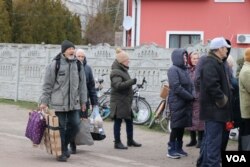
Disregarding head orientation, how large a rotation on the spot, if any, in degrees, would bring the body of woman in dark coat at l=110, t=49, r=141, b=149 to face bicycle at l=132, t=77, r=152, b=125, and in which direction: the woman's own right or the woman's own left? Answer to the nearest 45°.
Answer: approximately 90° to the woman's own left

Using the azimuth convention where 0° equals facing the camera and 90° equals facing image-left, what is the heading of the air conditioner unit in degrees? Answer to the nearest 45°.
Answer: approximately 0°

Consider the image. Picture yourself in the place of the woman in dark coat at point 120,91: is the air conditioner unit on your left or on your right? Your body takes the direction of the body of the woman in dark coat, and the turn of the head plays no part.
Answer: on your left

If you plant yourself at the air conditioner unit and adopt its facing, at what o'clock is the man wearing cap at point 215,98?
The man wearing cap is roughly at 12 o'clock from the air conditioner unit.

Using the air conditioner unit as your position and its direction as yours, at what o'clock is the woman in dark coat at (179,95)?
The woman in dark coat is roughly at 12 o'clock from the air conditioner unit.
